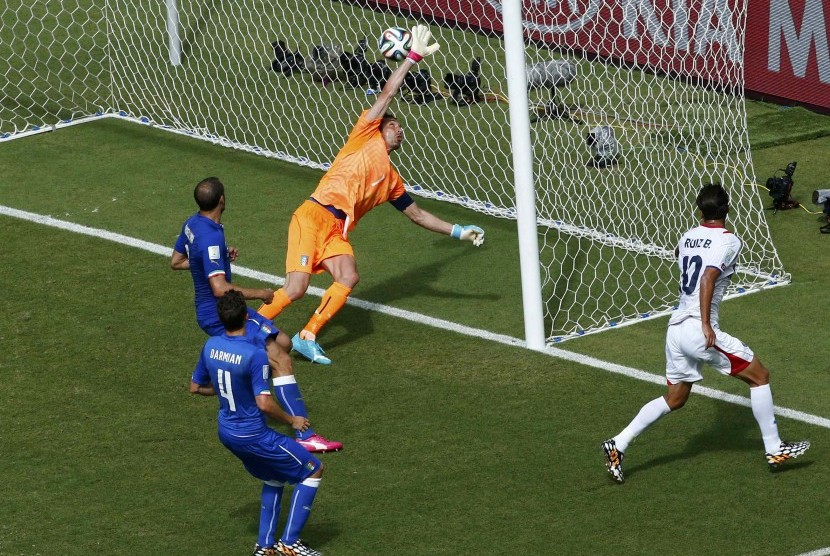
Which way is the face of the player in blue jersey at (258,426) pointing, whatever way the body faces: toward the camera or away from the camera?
away from the camera

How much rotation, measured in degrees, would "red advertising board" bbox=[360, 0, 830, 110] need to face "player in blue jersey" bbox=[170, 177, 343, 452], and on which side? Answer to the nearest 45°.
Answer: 0° — it already faces them

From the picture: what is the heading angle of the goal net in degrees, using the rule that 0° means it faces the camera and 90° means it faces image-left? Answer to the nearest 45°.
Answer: approximately 45°

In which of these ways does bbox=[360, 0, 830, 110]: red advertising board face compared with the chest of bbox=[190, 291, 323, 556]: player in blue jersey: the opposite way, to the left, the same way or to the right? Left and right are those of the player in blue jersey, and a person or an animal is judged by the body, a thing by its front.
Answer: the opposite way

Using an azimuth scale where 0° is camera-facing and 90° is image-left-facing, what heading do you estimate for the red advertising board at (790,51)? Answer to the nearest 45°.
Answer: approximately 45°

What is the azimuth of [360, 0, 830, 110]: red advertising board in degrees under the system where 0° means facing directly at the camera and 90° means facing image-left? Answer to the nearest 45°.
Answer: approximately 45°

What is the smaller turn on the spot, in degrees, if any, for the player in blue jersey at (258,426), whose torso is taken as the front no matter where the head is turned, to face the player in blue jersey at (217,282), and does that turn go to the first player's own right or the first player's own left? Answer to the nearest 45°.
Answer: approximately 45° to the first player's own left

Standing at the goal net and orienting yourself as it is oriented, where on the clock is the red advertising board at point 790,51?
The red advertising board is roughly at 7 o'clock from the goal net.
